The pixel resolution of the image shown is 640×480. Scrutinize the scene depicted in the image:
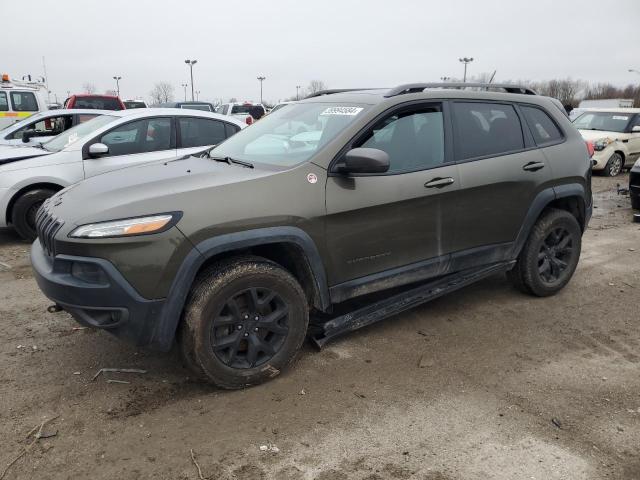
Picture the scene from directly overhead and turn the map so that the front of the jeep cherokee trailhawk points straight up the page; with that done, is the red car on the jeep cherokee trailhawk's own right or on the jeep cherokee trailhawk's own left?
on the jeep cherokee trailhawk's own right

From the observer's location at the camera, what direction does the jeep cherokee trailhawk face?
facing the viewer and to the left of the viewer

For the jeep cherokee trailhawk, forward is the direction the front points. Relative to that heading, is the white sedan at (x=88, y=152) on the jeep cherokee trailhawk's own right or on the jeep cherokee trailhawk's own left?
on the jeep cherokee trailhawk's own right

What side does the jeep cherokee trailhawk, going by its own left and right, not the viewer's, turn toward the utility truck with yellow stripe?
right

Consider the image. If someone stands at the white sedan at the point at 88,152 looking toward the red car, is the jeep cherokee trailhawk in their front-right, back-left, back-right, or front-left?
back-right
